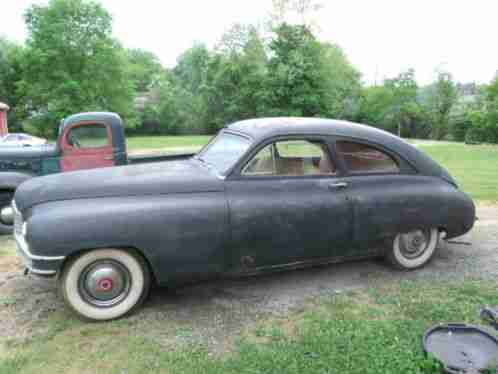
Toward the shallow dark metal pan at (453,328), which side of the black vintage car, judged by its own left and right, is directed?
left

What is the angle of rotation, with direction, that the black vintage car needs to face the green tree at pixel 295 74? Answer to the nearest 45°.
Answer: approximately 135° to its right

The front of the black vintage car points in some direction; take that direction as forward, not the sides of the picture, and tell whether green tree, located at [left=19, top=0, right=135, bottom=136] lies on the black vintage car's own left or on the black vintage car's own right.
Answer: on the black vintage car's own right

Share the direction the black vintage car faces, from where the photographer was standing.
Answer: facing the viewer and to the left of the viewer

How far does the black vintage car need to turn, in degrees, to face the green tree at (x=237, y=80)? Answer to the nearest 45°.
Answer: approximately 135° to its right

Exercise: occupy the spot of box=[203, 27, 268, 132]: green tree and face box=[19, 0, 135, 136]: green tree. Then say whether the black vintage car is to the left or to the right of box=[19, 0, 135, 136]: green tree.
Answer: left

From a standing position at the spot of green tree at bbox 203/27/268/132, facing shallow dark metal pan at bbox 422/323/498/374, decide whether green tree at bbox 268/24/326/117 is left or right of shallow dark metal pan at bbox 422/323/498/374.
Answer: left
